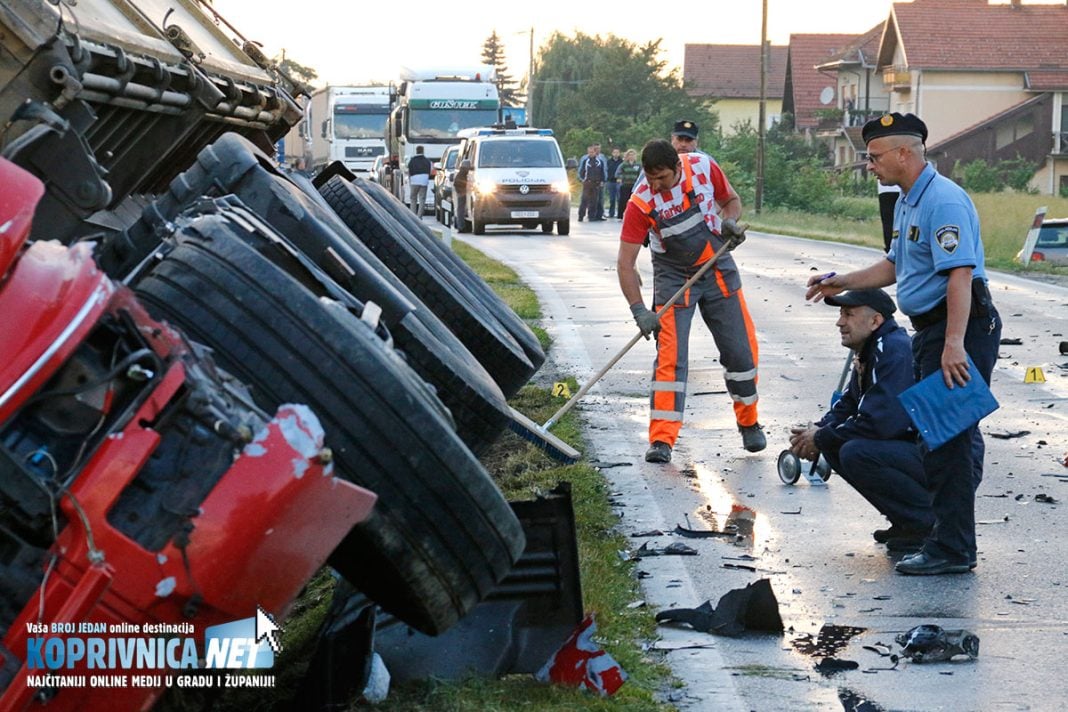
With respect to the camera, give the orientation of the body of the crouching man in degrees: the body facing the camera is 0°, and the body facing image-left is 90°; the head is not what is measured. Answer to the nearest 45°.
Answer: approximately 90°

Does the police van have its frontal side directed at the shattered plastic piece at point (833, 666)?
yes

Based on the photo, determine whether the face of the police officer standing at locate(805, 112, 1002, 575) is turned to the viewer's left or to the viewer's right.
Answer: to the viewer's left

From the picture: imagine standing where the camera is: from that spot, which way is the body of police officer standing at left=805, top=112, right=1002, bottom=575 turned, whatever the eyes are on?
to the viewer's left

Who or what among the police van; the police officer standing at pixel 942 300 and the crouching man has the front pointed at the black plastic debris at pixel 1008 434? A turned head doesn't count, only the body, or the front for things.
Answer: the police van

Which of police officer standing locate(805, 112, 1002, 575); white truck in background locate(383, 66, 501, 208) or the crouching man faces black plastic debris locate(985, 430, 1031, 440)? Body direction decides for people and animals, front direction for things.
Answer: the white truck in background

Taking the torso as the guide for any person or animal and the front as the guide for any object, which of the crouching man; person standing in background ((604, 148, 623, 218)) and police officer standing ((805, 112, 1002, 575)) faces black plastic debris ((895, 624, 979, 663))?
the person standing in background

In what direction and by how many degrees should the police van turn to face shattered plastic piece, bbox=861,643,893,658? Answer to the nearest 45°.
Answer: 0° — it already faces it

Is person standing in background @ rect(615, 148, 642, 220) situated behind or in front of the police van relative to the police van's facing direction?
behind

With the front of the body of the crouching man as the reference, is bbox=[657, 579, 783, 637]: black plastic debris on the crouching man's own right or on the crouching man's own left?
on the crouching man's own left

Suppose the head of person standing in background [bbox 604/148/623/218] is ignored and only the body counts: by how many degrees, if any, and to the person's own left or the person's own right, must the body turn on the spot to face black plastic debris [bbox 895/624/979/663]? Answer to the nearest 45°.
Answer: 0° — they already face it

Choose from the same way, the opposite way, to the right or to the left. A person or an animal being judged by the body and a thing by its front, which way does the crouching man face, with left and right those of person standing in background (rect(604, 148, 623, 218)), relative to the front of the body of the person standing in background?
to the right

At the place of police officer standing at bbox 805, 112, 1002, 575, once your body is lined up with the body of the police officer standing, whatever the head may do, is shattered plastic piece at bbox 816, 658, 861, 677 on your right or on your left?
on your left

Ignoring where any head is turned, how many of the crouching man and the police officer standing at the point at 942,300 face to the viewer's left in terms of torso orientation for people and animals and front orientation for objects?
2
